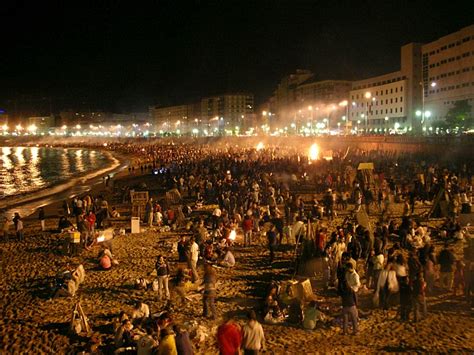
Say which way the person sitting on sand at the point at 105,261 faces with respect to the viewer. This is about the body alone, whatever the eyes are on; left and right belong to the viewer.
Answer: facing away from the viewer

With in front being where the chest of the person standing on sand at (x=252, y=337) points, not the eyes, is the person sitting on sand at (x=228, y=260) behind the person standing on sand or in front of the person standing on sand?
in front

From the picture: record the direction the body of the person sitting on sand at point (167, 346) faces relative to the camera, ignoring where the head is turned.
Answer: away from the camera

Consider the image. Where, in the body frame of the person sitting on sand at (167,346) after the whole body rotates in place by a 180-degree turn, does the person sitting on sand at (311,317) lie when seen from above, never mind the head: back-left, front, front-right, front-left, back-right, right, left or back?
back-left

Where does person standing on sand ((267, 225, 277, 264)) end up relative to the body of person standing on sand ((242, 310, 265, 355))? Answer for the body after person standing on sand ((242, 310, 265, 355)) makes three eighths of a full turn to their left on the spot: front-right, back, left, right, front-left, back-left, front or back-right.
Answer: back-right

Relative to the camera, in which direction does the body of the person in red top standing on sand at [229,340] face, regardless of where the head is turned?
away from the camera

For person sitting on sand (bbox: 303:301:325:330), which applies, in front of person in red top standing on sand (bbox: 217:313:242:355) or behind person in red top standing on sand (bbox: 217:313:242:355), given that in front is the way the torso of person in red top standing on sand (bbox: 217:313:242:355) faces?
in front

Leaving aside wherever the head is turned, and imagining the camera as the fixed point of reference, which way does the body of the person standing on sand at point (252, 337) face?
away from the camera

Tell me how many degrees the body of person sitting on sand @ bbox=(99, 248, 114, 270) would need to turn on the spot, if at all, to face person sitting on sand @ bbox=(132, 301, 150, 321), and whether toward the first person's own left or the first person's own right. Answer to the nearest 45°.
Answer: approximately 180°

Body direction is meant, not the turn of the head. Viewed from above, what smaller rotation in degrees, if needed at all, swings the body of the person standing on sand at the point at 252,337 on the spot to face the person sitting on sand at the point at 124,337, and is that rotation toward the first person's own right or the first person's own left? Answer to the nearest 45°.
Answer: approximately 45° to the first person's own left

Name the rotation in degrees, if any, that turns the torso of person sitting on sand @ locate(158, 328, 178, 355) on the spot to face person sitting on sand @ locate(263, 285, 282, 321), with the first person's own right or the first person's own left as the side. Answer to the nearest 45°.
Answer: approximately 45° to the first person's own right
